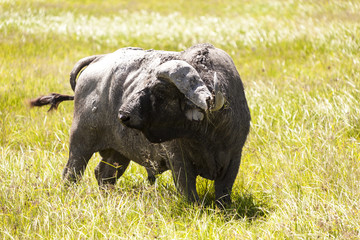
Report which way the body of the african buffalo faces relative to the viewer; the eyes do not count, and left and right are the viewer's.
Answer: facing the viewer and to the right of the viewer
